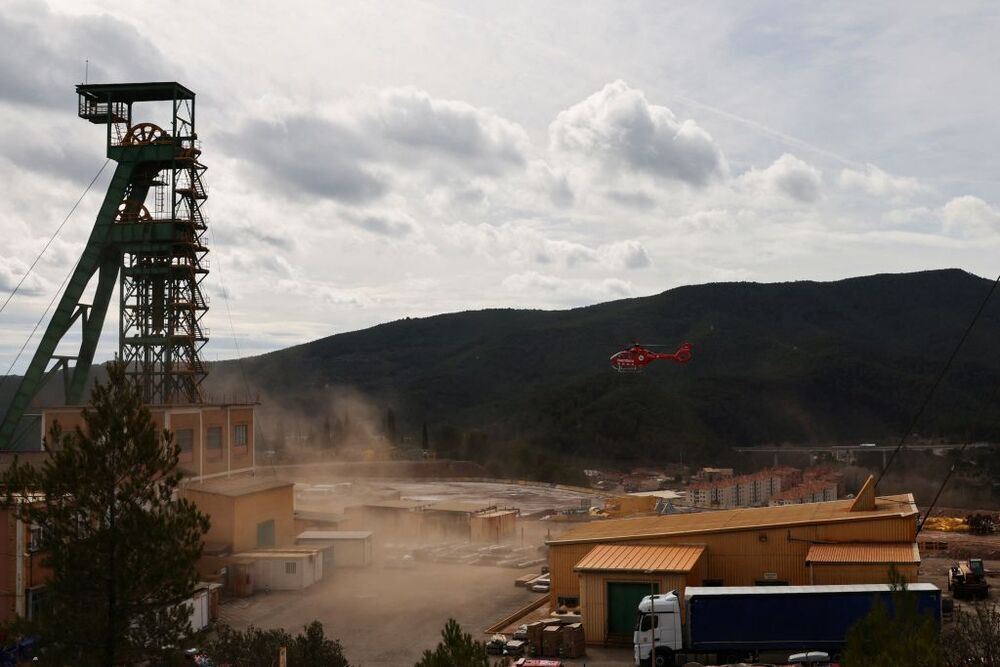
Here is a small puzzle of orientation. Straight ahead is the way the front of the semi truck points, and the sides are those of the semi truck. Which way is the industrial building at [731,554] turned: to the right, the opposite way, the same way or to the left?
to the left

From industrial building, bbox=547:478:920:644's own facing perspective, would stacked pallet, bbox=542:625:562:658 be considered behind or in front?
in front

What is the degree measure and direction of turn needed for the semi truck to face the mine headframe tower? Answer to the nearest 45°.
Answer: approximately 45° to its right

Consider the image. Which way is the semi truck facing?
to the viewer's left

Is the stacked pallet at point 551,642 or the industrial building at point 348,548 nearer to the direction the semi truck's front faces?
the stacked pallet

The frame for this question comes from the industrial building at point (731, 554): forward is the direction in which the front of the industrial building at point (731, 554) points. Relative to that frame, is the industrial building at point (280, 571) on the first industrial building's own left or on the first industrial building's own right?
on the first industrial building's own right

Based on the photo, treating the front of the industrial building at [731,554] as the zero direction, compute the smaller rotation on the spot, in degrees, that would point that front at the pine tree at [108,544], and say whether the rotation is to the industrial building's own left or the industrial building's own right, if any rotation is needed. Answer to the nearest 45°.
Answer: approximately 45° to the industrial building's own right

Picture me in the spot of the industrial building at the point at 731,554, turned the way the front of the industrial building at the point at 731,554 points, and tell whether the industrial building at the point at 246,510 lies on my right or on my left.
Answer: on my right

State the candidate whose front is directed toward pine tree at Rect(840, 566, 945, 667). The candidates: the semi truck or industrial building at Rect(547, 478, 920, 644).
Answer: the industrial building
